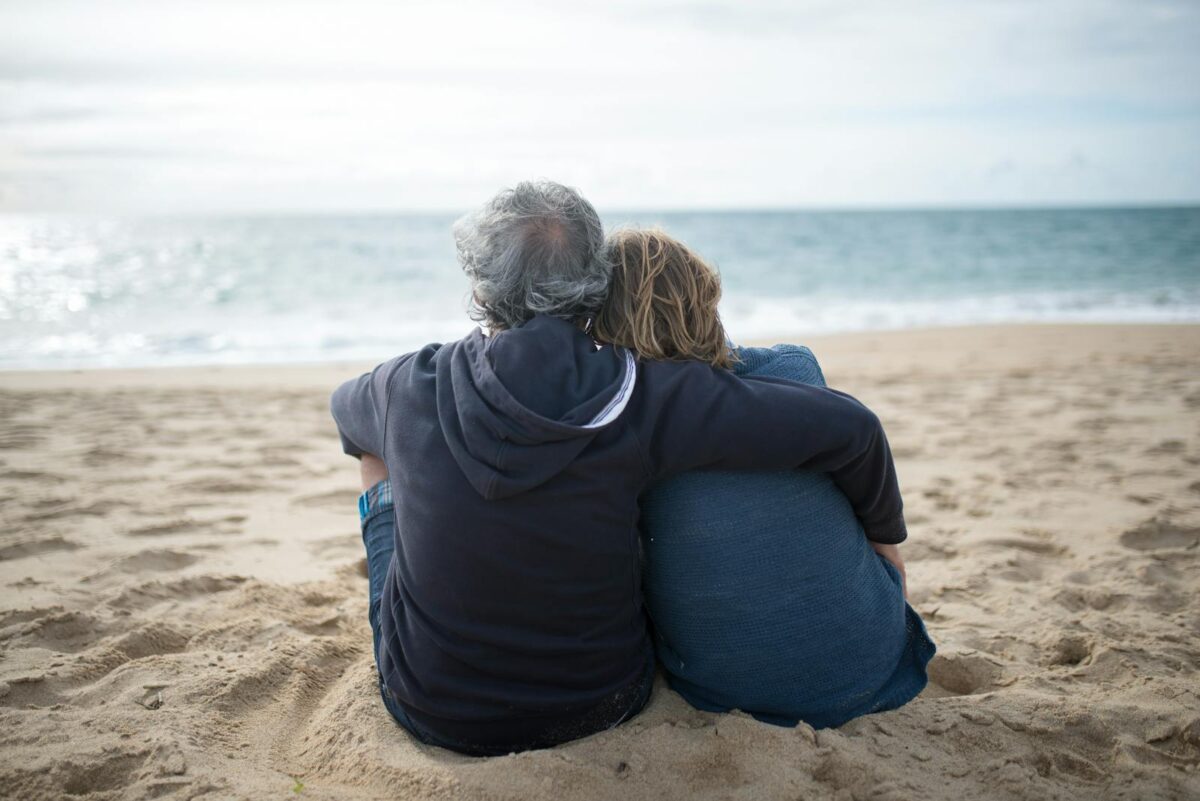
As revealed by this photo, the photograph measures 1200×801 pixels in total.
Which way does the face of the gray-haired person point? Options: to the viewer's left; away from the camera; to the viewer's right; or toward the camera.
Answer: away from the camera

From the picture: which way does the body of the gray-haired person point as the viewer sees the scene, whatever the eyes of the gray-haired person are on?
away from the camera
